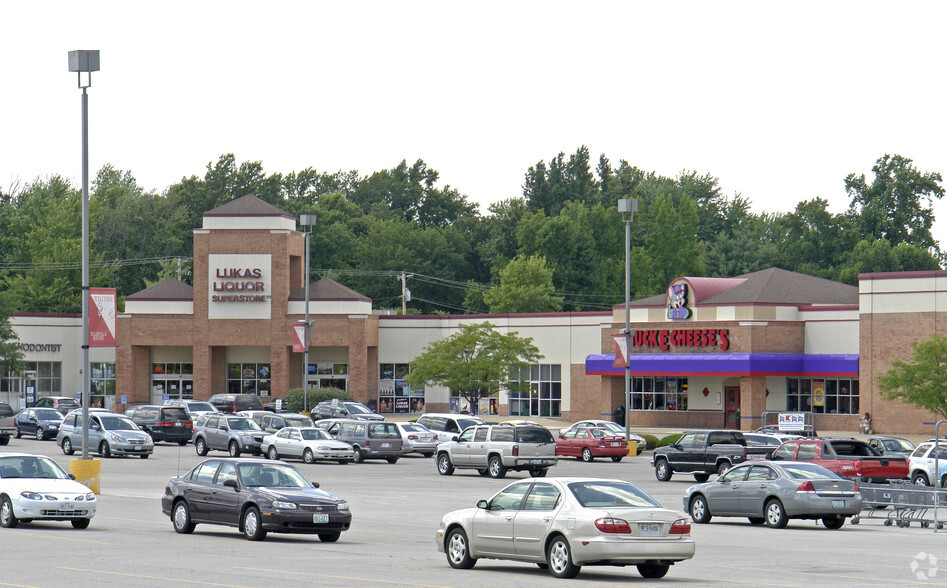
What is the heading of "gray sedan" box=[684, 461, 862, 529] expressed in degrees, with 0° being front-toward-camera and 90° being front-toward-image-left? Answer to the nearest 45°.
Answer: approximately 135°

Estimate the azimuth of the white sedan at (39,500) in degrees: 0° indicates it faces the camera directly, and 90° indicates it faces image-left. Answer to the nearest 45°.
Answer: approximately 315°

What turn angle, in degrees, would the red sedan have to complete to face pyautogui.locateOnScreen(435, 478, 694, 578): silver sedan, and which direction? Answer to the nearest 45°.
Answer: approximately 135° to its left
